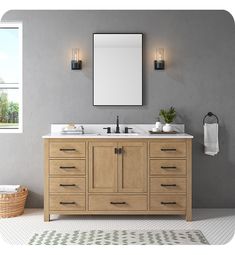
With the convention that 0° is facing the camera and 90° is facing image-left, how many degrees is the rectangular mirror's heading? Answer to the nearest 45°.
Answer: approximately 0°

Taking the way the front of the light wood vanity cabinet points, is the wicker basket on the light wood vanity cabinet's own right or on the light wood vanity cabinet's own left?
on the light wood vanity cabinet's own right

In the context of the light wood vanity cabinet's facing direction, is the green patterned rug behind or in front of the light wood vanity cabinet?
in front

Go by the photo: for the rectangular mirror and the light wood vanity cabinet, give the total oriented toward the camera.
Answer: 2

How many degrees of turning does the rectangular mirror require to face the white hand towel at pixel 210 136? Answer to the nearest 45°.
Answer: approximately 90° to its left

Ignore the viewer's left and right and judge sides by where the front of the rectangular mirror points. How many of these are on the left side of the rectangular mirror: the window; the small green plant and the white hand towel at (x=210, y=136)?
2

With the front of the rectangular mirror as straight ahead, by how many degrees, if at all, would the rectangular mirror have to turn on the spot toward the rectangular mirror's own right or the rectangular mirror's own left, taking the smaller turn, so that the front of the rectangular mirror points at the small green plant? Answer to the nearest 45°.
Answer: approximately 90° to the rectangular mirror's own left

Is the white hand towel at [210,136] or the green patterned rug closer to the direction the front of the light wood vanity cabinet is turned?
the green patterned rug

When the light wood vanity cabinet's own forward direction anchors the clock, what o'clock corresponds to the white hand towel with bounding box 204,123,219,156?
The white hand towel is roughly at 8 o'clock from the light wood vanity cabinet.

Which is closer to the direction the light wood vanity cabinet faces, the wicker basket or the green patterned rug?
the green patterned rug
